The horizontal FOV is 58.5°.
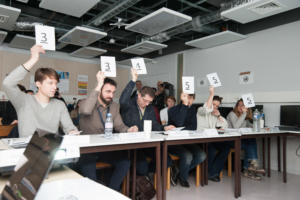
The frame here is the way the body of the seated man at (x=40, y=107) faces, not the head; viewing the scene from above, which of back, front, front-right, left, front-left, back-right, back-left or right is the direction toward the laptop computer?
front-right

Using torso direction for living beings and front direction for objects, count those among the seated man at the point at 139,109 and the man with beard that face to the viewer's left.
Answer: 0

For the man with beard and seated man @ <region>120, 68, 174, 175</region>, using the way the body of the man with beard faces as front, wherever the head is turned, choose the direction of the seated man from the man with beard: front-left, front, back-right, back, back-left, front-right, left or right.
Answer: left

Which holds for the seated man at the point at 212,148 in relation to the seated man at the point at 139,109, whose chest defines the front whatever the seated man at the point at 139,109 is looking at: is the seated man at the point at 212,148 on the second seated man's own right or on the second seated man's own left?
on the second seated man's own left

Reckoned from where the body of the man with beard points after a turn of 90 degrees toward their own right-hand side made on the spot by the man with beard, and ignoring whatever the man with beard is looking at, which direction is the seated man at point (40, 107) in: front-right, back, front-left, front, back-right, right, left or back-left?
front

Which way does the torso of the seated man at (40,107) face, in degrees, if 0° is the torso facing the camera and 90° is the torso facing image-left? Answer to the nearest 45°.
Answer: approximately 315°

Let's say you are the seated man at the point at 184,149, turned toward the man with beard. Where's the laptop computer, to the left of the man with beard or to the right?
left

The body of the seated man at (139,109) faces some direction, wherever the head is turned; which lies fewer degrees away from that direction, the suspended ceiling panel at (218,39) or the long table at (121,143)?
the long table

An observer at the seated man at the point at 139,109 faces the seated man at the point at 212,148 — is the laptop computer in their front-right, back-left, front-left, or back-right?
back-right

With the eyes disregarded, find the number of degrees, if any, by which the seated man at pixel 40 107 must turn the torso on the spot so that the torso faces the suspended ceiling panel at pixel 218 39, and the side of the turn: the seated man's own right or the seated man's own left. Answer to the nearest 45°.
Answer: approximately 90° to the seated man's own left
